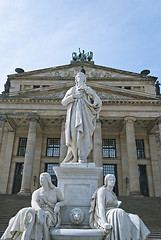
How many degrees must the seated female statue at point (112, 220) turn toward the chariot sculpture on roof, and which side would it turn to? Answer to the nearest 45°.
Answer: approximately 135° to its left

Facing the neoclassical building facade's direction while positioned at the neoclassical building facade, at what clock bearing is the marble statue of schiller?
The marble statue of schiller is roughly at 12 o'clock from the neoclassical building facade.

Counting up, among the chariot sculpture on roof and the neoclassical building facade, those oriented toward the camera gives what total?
2

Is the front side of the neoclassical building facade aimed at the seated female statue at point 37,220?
yes

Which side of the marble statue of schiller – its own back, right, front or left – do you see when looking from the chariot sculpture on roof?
back

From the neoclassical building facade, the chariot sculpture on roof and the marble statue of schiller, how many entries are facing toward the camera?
3

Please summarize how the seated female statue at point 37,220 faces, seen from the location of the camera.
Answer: facing the viewer and to the left of the viewer

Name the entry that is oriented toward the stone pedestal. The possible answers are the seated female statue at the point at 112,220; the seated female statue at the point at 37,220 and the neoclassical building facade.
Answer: the neoclassical building facade

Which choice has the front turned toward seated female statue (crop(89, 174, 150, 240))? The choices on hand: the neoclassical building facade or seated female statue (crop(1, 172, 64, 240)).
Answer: the neoclassical building facade

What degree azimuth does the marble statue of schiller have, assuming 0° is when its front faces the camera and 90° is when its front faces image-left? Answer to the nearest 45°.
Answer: approximately 0°

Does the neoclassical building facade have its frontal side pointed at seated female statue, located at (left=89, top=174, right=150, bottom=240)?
yes

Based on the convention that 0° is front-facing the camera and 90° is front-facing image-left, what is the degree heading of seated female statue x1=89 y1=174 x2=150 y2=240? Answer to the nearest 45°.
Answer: approximately 315°
